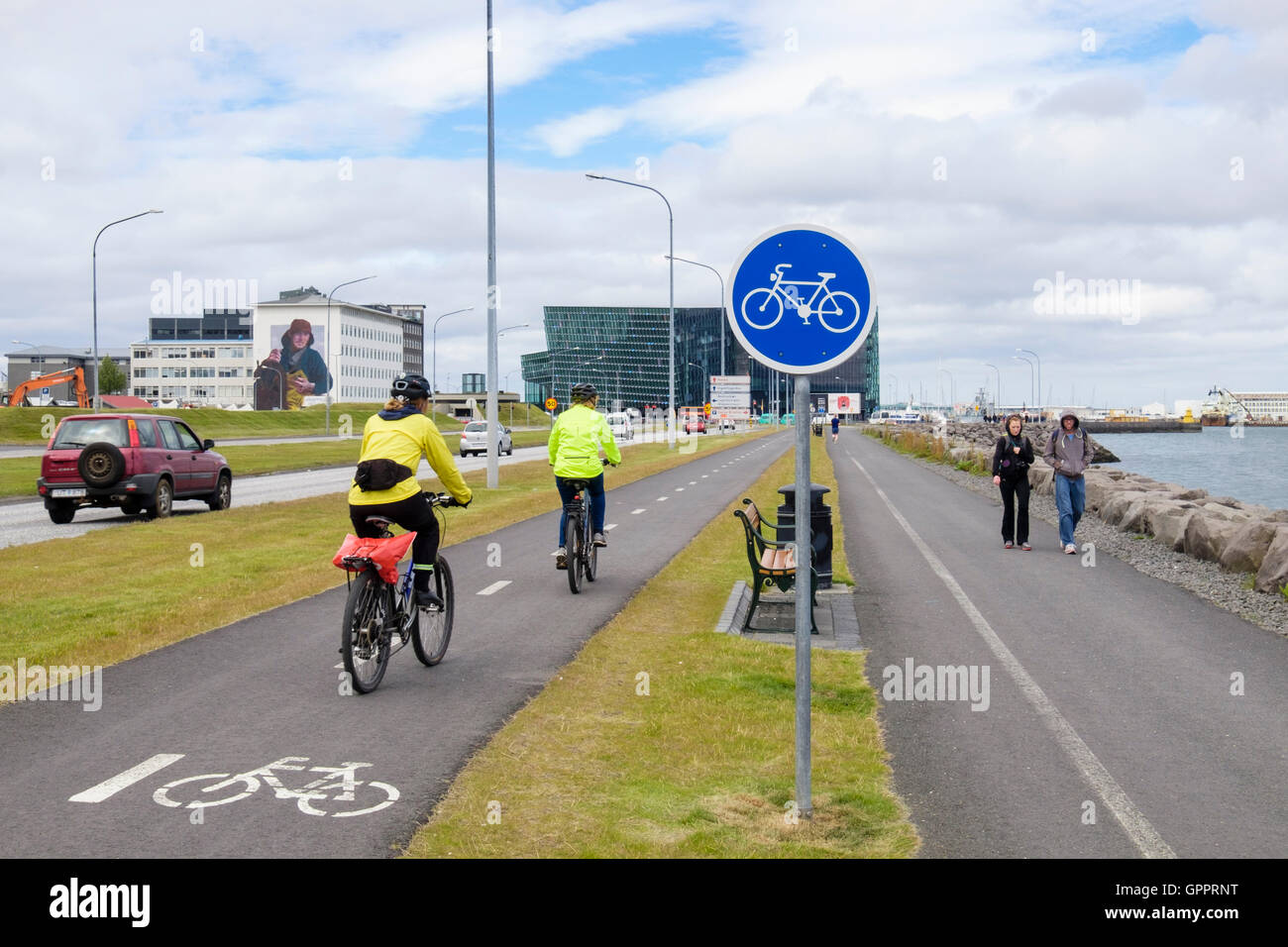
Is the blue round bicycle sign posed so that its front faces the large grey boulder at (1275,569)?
no

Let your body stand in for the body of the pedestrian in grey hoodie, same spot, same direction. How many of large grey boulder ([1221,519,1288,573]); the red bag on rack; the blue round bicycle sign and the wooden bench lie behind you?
0

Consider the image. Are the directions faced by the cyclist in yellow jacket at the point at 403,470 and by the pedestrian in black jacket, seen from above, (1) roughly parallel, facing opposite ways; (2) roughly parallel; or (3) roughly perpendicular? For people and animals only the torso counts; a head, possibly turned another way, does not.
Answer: roughly parallel, facing opposite ways

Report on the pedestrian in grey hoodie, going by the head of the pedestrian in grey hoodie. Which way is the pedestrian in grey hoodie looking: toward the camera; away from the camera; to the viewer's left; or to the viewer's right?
toward the camera

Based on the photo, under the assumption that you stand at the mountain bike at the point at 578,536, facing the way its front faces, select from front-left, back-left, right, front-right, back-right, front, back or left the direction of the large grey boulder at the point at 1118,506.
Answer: front-right

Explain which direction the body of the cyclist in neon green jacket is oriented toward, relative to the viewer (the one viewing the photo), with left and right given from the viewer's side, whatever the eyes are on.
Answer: facing away from the viewer

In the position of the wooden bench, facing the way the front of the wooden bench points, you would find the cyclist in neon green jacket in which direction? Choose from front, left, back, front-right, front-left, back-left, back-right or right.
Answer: back-left

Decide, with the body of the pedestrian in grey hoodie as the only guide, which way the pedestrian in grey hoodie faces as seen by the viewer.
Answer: toward the camera

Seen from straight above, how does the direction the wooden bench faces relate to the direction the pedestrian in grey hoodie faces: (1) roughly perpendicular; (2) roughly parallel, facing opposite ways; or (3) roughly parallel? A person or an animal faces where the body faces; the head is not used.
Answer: roughly perpendicular

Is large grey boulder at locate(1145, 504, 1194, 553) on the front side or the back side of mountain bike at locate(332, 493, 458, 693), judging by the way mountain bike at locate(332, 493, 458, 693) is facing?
on the front side

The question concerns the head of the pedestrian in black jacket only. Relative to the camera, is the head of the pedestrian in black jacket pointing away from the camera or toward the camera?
toward the camera

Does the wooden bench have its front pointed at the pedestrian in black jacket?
no

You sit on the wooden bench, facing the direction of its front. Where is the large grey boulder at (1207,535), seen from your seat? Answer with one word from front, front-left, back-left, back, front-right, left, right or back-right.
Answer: front-left

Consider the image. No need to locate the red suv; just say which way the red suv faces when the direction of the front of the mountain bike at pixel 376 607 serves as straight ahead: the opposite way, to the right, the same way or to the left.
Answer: the same way

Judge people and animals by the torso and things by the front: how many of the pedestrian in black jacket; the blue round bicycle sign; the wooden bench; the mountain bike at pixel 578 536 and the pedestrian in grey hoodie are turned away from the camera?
1

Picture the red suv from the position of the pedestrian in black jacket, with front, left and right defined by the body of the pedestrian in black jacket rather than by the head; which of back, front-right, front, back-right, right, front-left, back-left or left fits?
right

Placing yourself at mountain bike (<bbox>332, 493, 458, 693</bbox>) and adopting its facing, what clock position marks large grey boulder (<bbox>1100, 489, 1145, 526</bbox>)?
The large grey boulder is roughly at 12 o'clock from the mountain bike.

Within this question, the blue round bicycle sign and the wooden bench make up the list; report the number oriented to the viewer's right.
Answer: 1

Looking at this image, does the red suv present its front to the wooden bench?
no

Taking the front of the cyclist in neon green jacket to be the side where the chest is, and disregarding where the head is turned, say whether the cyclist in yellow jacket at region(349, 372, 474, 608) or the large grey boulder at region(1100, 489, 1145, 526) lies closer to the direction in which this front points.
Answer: the large grey boulder
